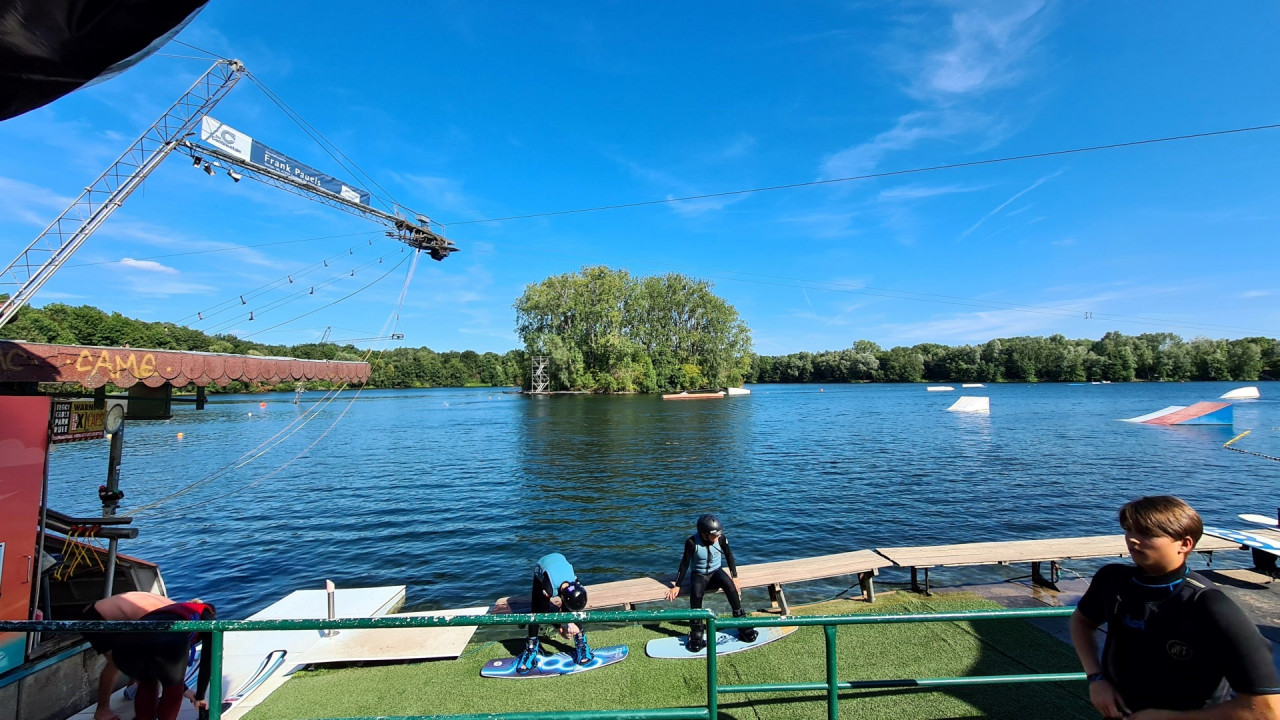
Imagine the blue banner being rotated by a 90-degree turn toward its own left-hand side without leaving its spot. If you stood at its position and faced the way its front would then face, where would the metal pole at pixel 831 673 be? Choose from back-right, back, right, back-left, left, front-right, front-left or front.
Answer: back-right

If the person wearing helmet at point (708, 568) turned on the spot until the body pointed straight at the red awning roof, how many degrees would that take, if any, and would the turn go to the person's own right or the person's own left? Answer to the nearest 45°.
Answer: approximately 90° to the person's own right

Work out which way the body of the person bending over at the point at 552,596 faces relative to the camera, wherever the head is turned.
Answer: toward the camera

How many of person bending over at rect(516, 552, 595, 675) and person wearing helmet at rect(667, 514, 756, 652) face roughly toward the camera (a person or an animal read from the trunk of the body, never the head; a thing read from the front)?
2

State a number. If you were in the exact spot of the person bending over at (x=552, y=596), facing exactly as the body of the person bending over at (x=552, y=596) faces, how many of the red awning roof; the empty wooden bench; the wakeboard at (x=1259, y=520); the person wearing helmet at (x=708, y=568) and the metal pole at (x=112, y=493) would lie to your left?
3

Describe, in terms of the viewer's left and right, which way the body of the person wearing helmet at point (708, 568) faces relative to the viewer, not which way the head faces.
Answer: facing the viewer

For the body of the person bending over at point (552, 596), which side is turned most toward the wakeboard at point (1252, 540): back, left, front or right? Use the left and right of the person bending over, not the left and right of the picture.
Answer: left

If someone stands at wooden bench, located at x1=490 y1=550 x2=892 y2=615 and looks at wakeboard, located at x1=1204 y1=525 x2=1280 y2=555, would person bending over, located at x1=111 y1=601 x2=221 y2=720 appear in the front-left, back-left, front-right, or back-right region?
back-right

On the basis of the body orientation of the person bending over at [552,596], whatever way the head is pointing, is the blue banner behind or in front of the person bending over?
behind

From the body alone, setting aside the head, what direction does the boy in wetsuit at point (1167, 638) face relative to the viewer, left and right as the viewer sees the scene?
facing the viewer and to the left of the viewer

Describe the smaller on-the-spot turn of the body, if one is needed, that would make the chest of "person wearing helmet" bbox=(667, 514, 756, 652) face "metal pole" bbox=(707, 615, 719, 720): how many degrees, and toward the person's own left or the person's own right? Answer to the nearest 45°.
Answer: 0° — they already face it

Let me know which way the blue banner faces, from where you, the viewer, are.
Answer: facing the viewer and to the right of the viewer

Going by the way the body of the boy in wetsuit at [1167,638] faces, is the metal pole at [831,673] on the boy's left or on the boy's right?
on the boy's right

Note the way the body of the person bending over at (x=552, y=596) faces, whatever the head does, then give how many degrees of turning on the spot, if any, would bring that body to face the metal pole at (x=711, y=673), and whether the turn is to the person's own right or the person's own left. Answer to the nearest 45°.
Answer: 0° — they already face it
